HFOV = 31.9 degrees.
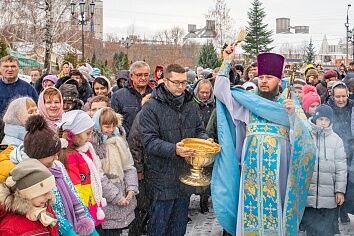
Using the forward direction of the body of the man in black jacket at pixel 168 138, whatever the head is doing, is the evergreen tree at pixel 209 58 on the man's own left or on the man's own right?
on the man's own left

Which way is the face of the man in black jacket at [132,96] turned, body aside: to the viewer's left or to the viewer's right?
to the viewer's right

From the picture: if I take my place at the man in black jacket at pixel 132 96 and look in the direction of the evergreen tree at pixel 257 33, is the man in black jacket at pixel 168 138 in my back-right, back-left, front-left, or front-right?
back-right

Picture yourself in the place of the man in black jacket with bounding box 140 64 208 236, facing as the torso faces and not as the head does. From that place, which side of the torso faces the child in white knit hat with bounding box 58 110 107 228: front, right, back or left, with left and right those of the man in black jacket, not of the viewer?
right

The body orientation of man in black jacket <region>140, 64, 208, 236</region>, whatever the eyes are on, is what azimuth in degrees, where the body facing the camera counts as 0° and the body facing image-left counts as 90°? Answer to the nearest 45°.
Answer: approximately 315°

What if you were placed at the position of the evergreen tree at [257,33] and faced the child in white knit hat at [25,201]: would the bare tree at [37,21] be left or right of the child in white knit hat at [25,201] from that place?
right

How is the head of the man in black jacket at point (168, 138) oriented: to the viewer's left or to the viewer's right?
to the viewer's right

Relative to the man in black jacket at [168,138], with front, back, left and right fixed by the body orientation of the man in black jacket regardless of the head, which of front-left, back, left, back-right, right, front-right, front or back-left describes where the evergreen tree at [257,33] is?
back-left

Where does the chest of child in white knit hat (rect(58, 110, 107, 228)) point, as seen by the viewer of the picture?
to the viewer's right

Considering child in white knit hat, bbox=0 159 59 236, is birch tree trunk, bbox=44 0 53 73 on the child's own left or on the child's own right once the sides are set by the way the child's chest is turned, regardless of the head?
on the child's own left

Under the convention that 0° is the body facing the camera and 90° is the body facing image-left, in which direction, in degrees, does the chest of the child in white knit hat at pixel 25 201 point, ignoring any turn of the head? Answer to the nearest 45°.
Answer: approximately 270°

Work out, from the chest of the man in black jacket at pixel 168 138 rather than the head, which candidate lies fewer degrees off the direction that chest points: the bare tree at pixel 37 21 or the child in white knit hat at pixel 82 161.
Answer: the child in white knit hat
